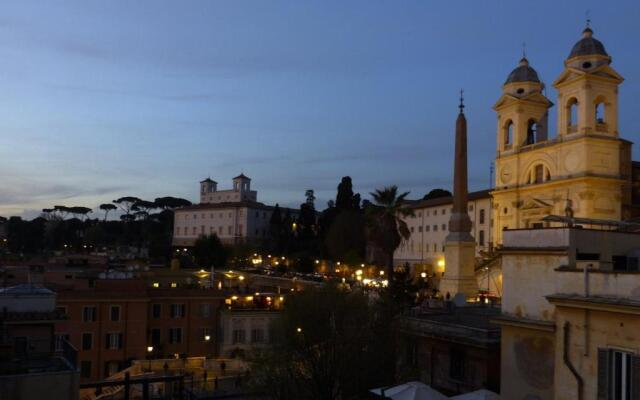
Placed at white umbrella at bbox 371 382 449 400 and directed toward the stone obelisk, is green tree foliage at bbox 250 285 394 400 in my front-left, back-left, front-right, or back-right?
front-left

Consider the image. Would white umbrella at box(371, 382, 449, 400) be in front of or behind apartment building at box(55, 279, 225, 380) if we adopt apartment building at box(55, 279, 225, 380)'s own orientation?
in front

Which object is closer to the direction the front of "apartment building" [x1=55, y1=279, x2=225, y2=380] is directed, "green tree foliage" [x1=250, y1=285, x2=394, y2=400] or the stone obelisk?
the green tree foliage

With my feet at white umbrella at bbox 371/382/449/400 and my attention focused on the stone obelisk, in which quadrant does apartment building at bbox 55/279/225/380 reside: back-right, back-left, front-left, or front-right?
front-left

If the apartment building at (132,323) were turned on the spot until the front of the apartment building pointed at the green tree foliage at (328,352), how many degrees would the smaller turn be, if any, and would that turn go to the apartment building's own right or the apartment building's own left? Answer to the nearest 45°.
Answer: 0° — it already faces it

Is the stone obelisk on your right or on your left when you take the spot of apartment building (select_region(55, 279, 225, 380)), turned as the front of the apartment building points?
on your left

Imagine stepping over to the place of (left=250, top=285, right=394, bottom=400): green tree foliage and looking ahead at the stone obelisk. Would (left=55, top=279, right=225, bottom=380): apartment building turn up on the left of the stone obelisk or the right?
left

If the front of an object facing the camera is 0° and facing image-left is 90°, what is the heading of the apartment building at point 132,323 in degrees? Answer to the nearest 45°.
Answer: approximately 0°
